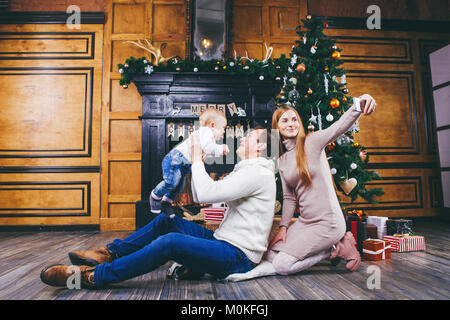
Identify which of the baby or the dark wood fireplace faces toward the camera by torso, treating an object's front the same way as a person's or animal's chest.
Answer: the dark wood fireplace

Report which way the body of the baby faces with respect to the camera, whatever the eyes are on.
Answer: to the viewer's right

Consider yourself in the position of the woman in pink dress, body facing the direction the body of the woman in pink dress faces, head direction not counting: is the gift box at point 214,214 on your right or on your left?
on your right

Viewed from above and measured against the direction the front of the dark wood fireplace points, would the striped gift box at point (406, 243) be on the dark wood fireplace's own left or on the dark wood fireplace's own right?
on the dark wood fireplace's own left

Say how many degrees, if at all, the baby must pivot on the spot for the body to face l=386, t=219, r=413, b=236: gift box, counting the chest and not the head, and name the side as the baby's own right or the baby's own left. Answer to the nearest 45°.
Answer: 0° — they already face it

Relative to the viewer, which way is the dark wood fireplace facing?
toward the camera

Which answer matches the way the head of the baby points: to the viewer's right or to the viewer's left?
to the viewer's right

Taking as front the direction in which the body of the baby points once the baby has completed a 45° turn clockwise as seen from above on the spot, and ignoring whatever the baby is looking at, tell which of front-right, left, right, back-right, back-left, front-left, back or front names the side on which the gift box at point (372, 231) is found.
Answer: front-left

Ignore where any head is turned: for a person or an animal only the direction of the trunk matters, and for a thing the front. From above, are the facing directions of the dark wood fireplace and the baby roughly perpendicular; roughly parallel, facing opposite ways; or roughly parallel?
roughly perpendicular

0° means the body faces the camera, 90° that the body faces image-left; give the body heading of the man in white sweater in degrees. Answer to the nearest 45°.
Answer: approximately 90°
